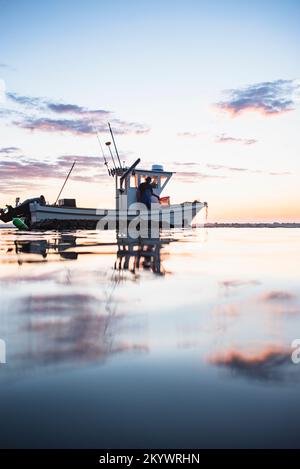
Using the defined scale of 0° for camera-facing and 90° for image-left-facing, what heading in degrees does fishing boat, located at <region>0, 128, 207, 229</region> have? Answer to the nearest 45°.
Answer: approximately 270°
